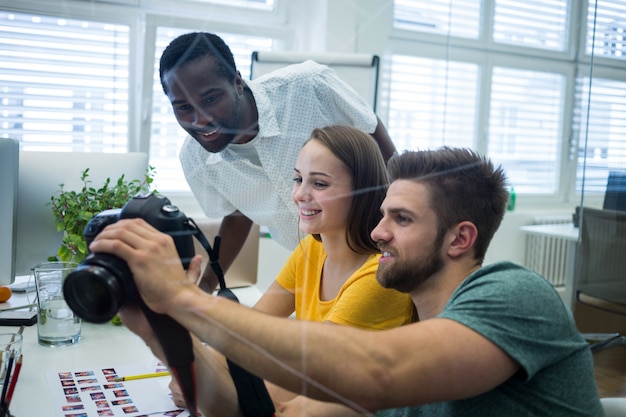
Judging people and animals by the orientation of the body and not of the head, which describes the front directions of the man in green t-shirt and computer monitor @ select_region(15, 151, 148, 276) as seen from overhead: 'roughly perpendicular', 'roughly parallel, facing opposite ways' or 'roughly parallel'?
roughly perpendicular

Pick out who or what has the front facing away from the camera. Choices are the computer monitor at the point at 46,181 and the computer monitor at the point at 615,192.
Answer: the computer monitor at the point at 46,181

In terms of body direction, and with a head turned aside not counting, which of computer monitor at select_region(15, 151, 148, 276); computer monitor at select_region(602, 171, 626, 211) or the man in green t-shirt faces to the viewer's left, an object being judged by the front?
the man in green t-shirt

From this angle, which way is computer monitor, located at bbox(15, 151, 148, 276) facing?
away from the camera

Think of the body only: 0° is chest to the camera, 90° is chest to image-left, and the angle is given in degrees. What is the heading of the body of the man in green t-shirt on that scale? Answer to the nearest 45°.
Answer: approximately 90°

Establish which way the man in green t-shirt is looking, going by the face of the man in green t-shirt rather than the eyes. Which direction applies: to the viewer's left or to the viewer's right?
to the viewer's left
